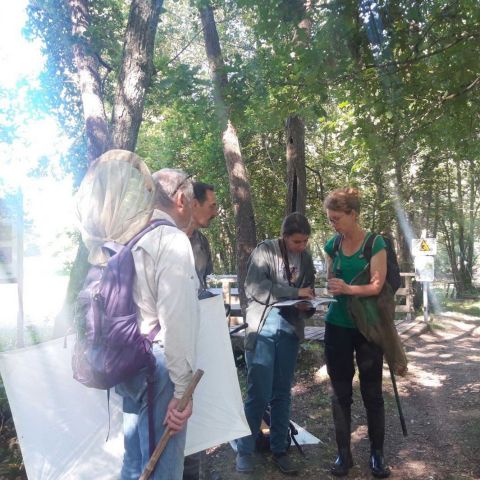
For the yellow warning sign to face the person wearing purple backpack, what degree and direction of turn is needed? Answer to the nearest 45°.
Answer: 0° — it already faces them

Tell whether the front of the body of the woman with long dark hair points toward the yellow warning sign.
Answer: no

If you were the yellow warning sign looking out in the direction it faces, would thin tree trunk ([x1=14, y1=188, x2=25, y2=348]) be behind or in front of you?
in front

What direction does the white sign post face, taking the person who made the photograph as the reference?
facing the viewer

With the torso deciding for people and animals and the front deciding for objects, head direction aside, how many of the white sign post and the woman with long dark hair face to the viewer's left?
0

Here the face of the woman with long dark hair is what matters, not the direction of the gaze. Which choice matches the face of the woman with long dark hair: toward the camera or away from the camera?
toward the camera

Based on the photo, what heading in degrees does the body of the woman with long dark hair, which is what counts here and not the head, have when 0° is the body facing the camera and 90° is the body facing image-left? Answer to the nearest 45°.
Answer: approximately 315°

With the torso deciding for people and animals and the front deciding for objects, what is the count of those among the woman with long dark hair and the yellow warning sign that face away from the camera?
0

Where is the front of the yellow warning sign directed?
toward the camera

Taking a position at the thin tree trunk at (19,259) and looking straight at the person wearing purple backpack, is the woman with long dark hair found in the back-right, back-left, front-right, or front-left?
front-left

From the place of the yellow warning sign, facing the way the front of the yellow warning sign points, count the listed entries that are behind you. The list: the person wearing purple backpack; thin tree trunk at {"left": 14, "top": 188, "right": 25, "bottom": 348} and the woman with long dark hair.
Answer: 0

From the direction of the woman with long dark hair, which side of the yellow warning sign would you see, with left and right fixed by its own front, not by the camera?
front

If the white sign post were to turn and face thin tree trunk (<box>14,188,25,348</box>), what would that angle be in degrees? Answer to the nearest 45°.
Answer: approximately 45° to its right

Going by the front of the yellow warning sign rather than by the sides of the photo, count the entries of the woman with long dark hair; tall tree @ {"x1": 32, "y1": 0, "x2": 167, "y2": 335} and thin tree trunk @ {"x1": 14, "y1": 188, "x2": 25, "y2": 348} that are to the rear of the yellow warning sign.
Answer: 0
